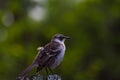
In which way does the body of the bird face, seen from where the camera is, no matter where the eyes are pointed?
to the viewer's right
